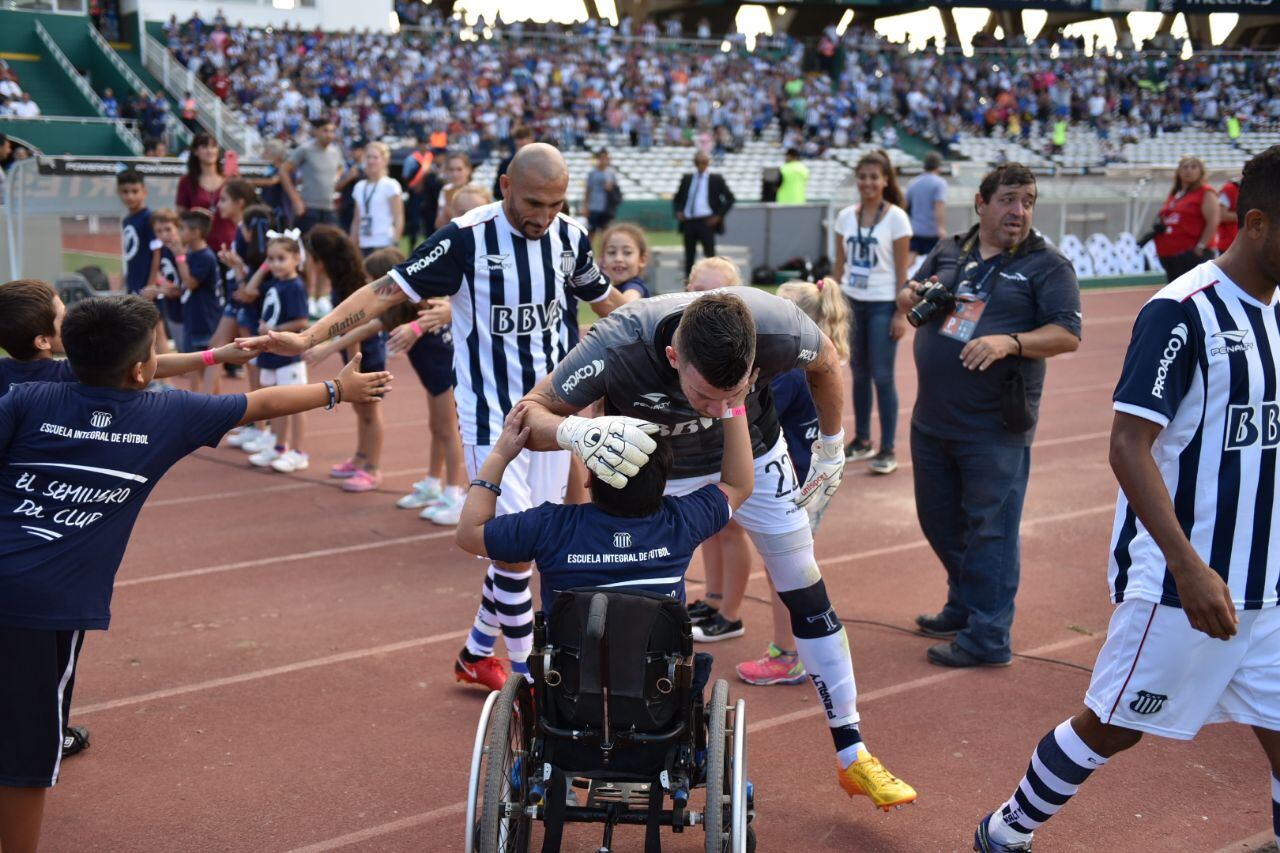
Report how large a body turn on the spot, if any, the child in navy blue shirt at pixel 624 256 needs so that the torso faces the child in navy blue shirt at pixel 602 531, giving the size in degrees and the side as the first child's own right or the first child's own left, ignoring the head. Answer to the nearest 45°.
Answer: approximately 45° to the first child's own left

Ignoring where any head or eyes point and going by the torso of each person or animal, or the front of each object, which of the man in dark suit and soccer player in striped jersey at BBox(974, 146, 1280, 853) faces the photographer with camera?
the man in dark suit

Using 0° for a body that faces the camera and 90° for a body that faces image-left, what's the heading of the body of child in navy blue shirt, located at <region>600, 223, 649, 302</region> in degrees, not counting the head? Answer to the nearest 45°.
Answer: approximately 45°

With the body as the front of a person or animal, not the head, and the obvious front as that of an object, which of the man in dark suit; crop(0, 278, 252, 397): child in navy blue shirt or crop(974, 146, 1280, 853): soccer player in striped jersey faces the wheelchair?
the man in dark suit

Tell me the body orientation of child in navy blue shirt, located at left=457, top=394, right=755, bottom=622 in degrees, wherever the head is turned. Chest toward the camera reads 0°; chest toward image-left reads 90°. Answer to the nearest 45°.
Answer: approximately 180°

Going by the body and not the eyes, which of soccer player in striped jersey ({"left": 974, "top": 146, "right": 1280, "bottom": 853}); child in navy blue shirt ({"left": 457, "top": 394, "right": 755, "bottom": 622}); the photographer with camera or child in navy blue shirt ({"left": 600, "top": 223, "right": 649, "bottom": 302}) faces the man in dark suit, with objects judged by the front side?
child in navy blue shirt ({"left": 457, "top": 394, "right": 755, "bottom": 622})

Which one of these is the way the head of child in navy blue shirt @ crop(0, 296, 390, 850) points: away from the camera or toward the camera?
away from the camera

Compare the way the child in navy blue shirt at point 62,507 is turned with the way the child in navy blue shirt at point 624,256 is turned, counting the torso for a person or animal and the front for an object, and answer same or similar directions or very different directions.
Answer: very different directions

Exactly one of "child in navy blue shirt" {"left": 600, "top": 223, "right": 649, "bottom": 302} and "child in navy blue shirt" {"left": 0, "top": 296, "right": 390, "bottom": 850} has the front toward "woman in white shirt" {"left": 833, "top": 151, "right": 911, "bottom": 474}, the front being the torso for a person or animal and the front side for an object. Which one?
"child in navy blue shirt" {"left": 0, "top": 296, "right": 390, "bottom": 850}

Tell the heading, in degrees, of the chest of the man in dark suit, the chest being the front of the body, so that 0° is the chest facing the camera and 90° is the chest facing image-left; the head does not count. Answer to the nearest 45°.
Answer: approximately 0°

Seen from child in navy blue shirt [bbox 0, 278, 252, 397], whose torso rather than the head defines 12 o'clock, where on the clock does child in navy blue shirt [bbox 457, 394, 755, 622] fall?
child in navy blue shirt [bbox 457, 394, 755, 622] is roughly at 3 o'clock from child in navy blue shirt [bbox 0, 278, 252, 397].
